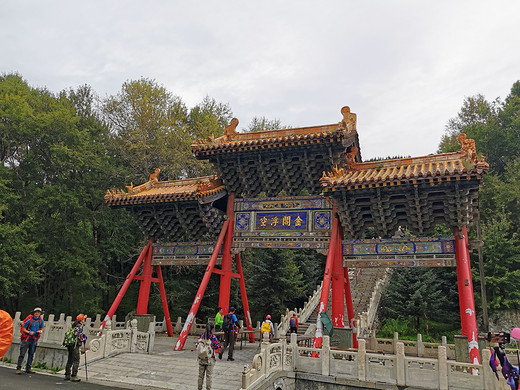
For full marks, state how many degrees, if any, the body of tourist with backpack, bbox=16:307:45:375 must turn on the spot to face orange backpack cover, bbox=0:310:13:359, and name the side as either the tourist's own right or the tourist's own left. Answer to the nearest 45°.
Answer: approximately 45° to the tourist's own right

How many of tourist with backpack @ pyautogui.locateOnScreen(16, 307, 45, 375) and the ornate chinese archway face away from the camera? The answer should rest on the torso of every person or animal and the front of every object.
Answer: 0

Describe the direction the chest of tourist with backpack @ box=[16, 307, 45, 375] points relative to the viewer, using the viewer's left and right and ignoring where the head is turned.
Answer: facing the viewer and to the right of the viewer
